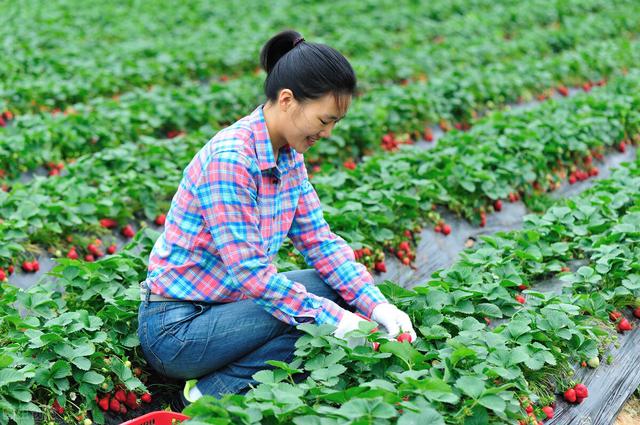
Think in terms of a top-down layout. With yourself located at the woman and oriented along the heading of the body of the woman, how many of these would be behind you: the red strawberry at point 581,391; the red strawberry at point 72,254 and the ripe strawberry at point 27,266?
2

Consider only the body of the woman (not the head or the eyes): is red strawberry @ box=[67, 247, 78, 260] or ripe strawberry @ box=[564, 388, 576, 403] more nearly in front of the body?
the ripe strawberry

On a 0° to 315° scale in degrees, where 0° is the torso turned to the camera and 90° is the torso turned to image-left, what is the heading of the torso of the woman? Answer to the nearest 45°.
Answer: approximately 315°

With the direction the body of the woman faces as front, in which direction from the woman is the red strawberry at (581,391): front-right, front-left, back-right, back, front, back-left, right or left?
front-left

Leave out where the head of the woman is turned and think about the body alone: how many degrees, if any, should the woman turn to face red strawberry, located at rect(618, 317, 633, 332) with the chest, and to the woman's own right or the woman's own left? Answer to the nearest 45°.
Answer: approximately 45° to the woman's own left

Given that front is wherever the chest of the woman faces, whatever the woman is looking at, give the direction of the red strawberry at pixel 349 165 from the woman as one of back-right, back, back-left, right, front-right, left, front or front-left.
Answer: back-left

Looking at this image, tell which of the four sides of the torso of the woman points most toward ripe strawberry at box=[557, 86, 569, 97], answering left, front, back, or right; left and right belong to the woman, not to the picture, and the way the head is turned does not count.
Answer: left

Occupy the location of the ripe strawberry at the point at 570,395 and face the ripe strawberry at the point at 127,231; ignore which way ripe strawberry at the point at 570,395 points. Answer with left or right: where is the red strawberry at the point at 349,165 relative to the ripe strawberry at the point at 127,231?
right

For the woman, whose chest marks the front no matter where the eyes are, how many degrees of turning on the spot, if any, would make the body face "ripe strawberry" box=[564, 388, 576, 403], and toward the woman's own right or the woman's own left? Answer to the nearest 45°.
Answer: approximately 45° to the woman's own left

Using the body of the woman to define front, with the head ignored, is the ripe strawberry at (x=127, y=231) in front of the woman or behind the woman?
behind

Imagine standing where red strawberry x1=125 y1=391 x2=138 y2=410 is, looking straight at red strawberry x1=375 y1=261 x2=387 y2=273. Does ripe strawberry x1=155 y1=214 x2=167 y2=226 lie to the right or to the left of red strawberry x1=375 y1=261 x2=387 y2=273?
left

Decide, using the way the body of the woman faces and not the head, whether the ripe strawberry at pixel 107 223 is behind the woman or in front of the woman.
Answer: behind

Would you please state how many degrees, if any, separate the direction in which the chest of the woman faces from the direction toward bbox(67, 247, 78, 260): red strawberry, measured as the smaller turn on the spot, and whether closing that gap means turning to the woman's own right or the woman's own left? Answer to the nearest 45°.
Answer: approximately 180°
